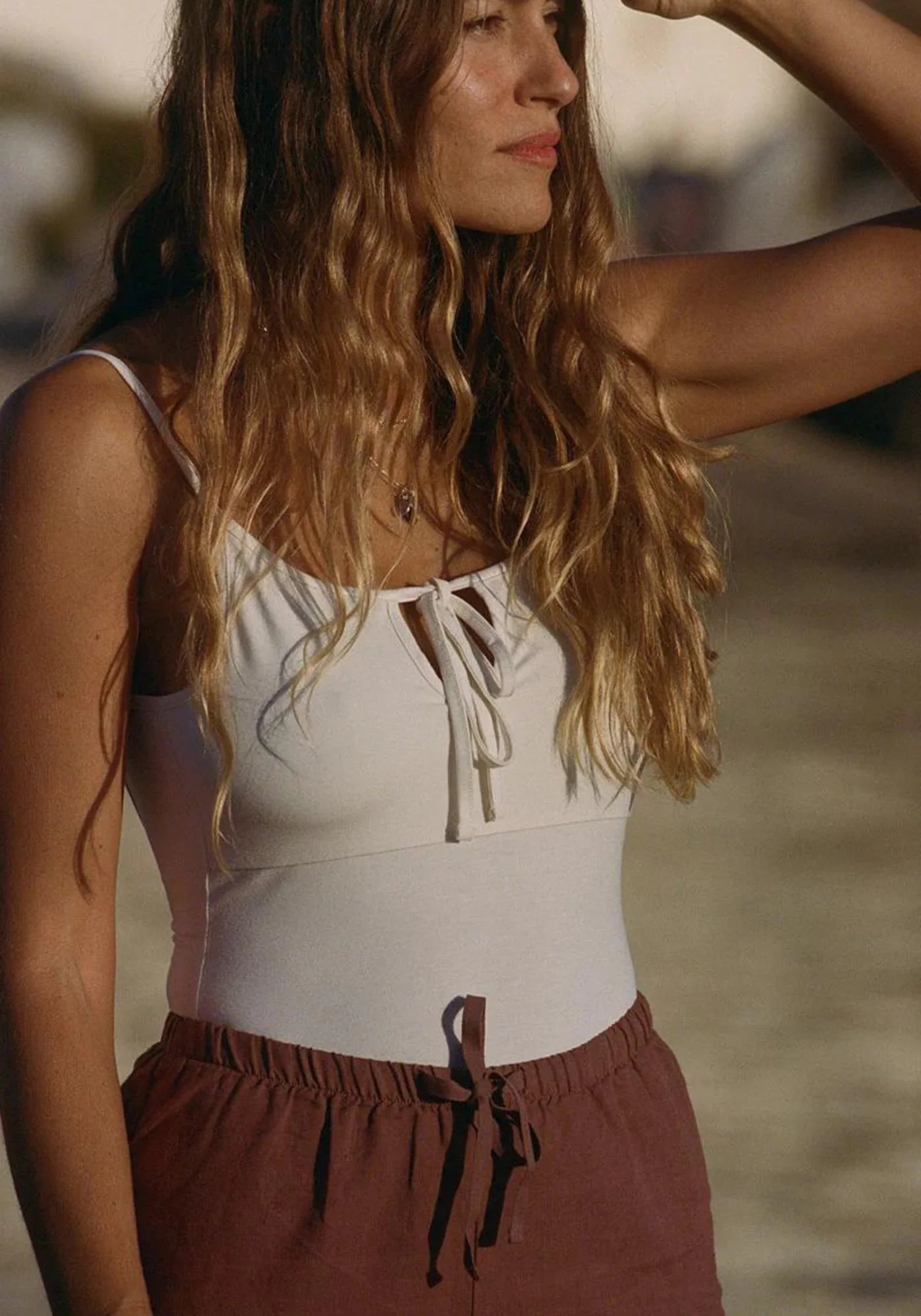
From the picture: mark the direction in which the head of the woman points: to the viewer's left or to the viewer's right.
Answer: to the viewer's right
